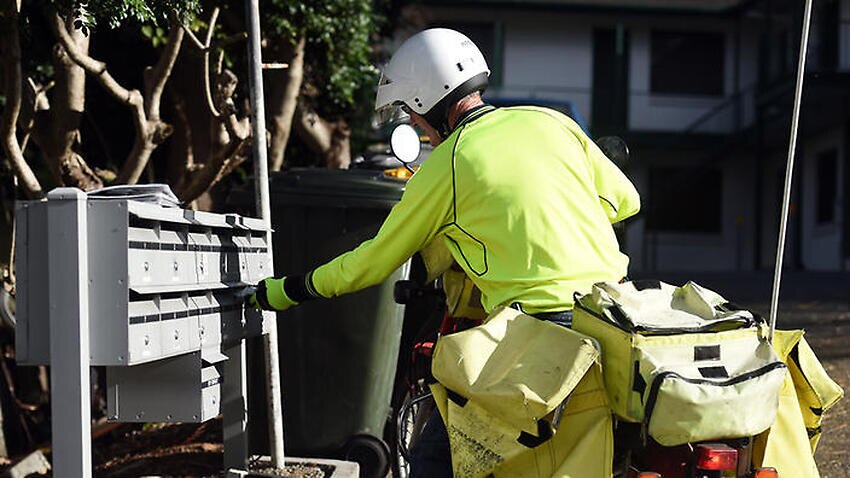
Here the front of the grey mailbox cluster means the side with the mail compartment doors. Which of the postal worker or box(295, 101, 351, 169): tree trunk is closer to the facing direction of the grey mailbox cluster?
the postal worker

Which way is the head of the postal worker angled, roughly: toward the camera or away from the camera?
away from the camera

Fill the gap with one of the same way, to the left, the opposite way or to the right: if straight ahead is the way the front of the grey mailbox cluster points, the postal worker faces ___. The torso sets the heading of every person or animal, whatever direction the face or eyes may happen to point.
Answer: the opposite way

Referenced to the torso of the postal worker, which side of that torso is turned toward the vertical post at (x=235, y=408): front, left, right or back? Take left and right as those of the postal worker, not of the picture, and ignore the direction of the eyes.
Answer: front

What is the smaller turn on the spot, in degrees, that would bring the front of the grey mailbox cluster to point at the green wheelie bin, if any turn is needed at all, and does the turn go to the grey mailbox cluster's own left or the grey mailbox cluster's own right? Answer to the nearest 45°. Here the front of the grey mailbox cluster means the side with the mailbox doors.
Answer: approximately 90° to the grey mailbox cluster's own left

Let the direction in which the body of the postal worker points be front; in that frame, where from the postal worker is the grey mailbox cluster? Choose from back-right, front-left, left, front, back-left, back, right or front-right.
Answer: front-left

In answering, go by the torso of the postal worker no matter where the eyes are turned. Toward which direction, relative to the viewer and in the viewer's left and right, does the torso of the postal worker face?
facing away from the viewer and to the left of the viewer

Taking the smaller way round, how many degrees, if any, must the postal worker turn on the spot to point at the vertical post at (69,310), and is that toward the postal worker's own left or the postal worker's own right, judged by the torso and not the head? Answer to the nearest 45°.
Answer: approximately 45° to the postal worker's own left

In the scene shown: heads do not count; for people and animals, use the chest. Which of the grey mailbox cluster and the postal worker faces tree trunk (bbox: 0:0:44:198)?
the postal worker

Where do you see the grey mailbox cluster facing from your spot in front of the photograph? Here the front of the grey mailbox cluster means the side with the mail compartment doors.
facing the viewer and to the right of the viewer

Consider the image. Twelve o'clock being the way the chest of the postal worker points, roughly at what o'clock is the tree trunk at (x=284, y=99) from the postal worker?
The tree trunk is roughly at 1 o'clock from the postal worker.

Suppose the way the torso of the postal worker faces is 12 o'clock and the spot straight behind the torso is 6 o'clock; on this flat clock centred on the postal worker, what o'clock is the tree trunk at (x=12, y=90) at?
The tree trunk is roughly at 12 o'clock from the postal worker.

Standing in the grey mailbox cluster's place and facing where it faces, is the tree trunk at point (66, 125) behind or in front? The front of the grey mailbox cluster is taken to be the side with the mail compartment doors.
behind

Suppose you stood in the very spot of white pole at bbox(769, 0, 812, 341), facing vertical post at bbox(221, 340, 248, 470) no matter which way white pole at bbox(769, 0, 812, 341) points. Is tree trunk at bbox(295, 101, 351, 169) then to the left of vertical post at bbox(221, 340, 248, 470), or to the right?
right
